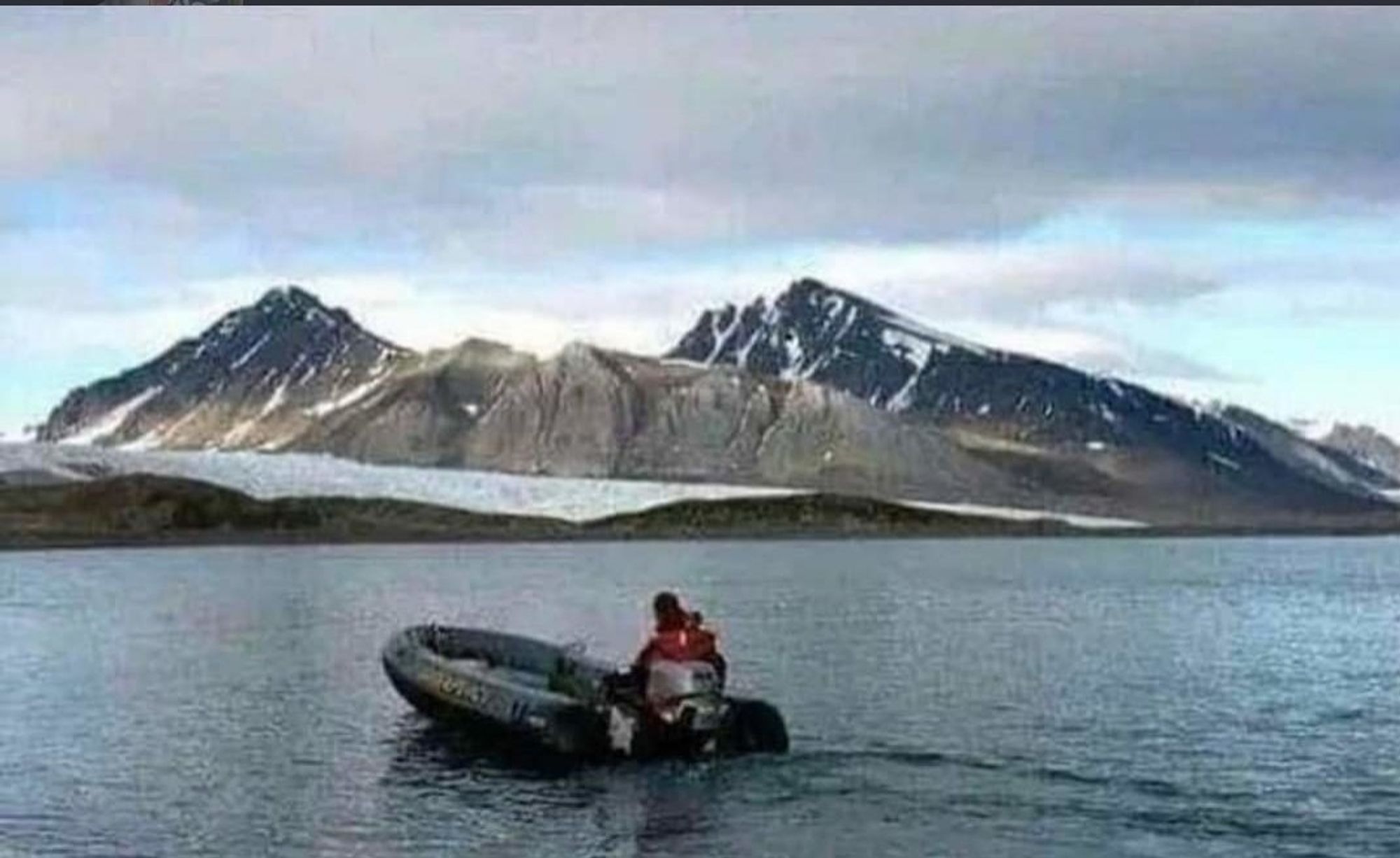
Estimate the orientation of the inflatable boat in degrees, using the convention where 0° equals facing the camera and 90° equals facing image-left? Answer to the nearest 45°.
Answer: approximately 135°
